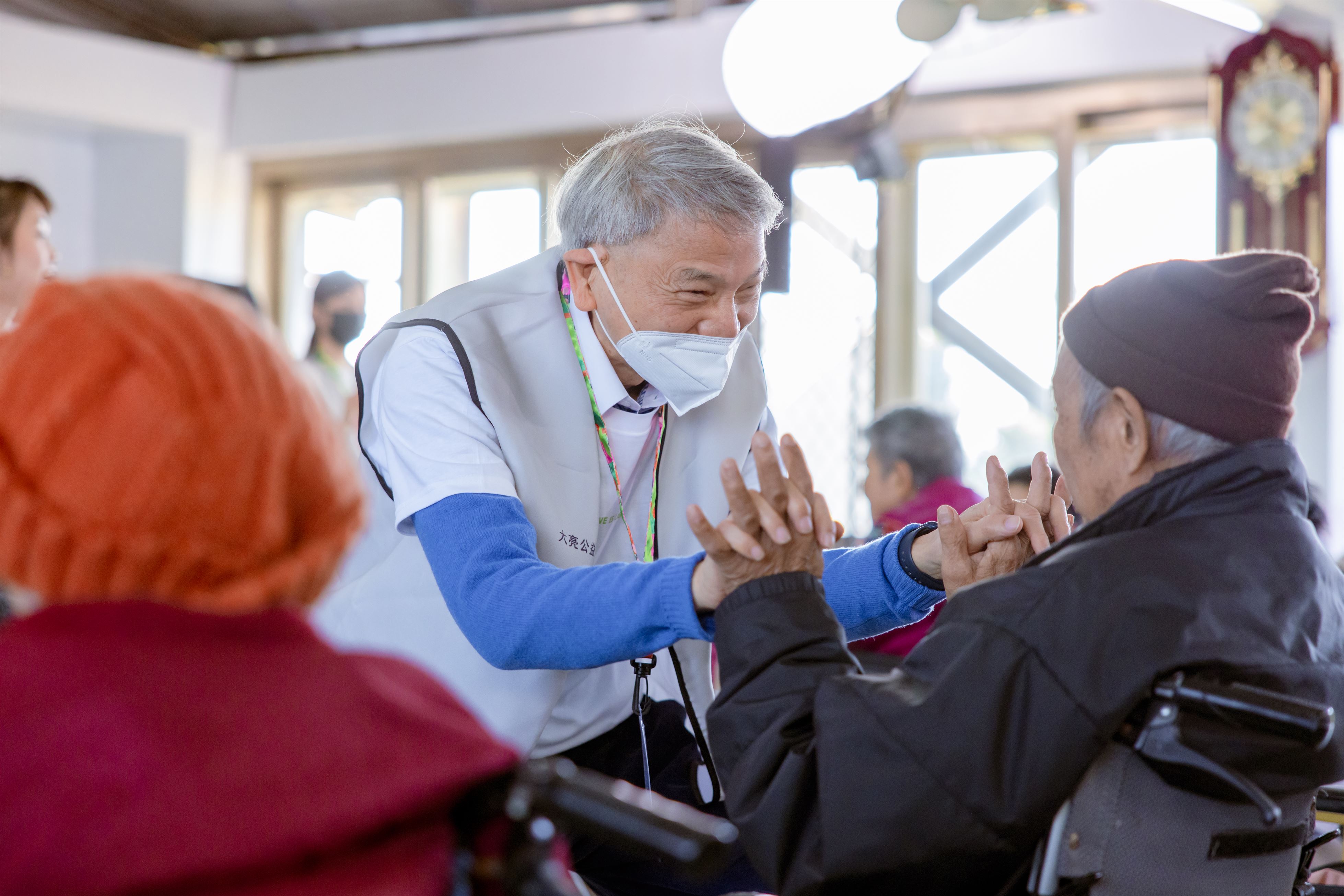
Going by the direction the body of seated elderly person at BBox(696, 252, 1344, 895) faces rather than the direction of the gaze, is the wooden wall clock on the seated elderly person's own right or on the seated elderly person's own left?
on the seated elderly person's own right

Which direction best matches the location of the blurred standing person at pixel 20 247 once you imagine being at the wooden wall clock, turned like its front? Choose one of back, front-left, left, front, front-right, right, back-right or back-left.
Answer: front-right

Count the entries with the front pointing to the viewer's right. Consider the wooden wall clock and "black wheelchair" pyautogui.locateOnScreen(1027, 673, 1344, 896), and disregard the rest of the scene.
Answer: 0

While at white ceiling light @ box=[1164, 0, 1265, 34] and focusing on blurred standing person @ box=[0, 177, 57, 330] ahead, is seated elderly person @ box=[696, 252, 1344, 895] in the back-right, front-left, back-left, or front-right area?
front-left

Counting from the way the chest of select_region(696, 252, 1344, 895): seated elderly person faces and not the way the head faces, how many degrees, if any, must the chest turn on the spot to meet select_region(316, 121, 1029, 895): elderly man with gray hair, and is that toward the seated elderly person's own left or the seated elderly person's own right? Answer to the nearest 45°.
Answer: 0° — they already face them

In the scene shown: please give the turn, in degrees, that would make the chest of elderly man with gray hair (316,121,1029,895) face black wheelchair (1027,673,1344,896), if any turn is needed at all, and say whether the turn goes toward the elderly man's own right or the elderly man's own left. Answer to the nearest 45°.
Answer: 0° — they already face it

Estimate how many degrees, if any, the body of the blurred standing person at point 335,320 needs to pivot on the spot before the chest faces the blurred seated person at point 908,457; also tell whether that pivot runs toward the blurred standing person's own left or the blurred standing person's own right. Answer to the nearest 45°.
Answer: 0° — they already face them

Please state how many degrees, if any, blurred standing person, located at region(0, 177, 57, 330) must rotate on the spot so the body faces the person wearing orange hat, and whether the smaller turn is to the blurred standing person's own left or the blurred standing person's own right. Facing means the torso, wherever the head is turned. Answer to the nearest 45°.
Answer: approximately 90° to the blurred standing person's own right

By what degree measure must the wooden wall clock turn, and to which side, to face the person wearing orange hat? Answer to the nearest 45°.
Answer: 0° — it already faces them

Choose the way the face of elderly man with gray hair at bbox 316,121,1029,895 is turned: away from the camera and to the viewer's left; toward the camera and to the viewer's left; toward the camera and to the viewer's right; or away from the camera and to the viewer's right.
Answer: toward the camera and to the viewer's right

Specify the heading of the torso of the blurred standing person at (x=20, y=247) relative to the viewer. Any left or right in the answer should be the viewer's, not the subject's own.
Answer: facing to the right of the viewer

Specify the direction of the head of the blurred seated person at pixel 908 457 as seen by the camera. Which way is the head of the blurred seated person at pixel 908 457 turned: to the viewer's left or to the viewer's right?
to the viewer's left

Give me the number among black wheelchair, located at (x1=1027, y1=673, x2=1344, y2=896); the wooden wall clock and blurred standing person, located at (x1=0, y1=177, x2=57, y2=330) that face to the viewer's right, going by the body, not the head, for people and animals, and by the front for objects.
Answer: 1

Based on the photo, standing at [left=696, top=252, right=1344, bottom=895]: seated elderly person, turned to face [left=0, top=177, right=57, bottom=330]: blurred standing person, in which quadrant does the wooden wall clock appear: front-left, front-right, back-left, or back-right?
front-right

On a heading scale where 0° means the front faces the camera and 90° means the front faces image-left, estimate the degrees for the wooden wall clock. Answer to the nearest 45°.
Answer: approximately 0°

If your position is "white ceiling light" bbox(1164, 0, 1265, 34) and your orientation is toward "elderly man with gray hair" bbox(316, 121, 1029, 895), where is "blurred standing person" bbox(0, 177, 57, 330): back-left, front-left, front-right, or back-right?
front-right

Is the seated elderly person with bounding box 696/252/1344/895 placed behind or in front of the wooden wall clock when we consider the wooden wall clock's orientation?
in front
